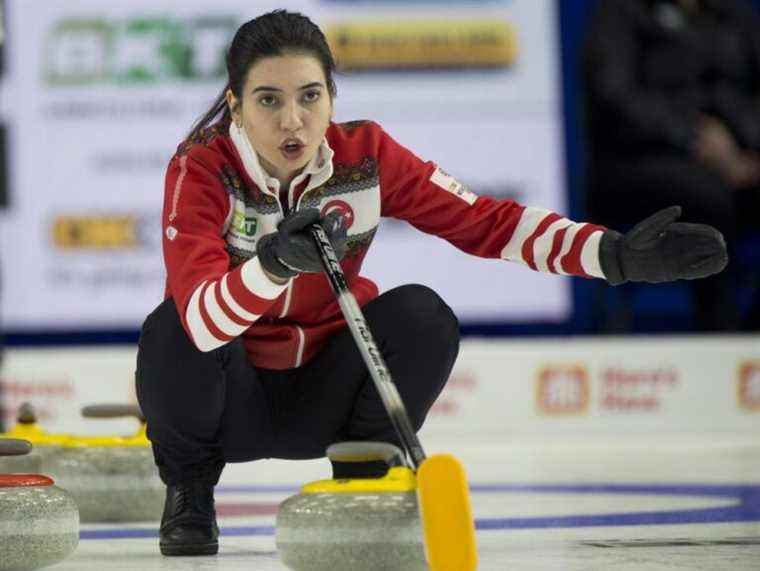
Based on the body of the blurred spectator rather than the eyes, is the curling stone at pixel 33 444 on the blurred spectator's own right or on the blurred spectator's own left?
on the blurred spectator's own right

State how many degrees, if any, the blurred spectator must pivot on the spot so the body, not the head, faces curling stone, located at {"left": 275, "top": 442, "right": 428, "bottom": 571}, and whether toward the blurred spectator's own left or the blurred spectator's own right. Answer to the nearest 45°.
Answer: approximately 45° to the blurred spectator's own right

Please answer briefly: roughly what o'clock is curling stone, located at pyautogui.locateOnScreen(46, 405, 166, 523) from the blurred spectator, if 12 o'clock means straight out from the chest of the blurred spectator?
The curling stone is roughly at 2 o'clock from the blurred spectator.

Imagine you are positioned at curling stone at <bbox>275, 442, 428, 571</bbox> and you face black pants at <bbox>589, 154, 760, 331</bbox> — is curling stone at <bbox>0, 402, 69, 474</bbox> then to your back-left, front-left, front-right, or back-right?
front-left

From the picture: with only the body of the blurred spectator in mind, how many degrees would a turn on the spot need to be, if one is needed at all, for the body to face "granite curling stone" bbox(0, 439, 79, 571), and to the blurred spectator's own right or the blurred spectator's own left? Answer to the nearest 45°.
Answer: approximately 45° to the blurred spectator's own right

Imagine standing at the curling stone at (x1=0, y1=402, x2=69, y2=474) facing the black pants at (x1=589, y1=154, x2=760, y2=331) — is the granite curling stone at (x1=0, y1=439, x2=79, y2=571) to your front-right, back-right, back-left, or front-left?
back-right

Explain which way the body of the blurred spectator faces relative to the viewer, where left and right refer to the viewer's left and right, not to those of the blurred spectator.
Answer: facing the viewer and to the right of the viewer
